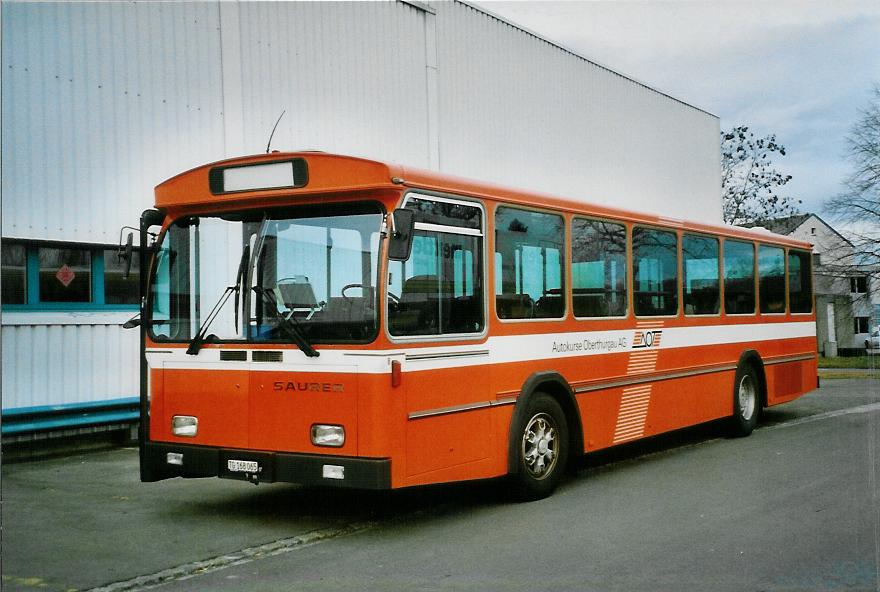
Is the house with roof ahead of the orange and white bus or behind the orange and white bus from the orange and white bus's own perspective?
behind

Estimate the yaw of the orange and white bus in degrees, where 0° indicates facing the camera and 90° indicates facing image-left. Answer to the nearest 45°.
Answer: approximately 45°
